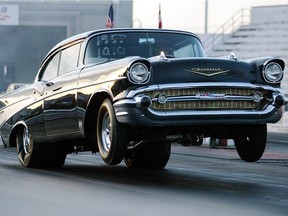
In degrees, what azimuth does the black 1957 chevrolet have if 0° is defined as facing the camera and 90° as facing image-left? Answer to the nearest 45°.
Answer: approximately 315°
